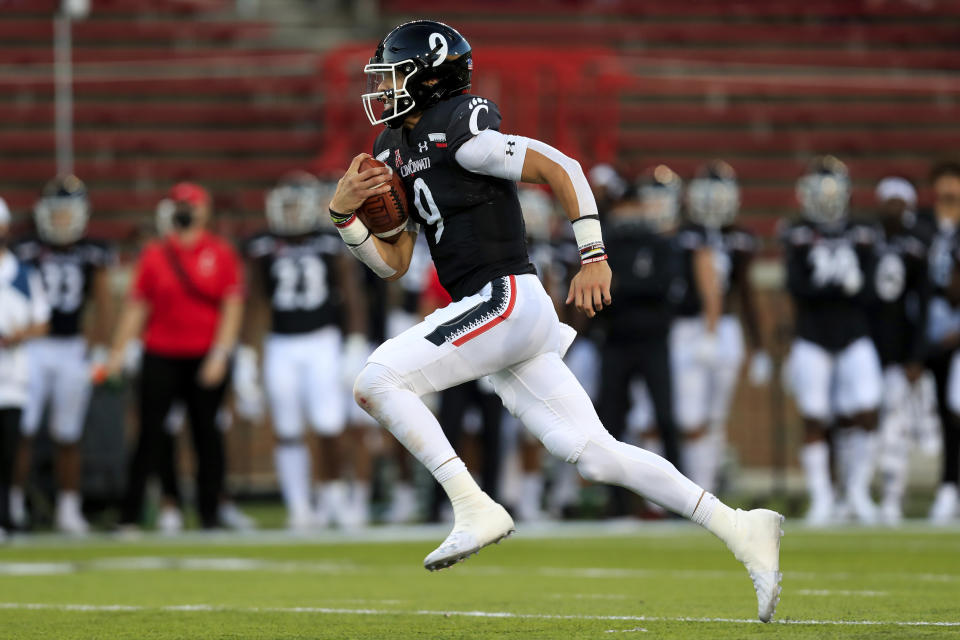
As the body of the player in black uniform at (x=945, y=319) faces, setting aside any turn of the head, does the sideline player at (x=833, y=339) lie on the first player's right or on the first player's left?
on the first player's right

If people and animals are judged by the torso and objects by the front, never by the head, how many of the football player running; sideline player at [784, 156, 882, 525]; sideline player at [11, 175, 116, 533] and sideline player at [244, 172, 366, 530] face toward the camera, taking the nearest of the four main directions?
3

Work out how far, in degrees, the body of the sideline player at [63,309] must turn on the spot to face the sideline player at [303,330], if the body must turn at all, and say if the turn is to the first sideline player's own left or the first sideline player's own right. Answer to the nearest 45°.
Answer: approximately 90° to the first sideline player's own left

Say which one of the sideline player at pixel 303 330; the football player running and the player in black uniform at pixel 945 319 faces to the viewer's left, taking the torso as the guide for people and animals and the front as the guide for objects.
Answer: the football player running

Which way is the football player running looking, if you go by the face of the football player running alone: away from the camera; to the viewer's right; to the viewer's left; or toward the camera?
to the viewer's left

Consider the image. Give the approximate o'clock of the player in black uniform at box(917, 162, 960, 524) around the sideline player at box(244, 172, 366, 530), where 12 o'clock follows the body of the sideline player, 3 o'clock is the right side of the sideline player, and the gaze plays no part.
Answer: The player in black uniform is roughly at 9 o'clock from the sideline player.

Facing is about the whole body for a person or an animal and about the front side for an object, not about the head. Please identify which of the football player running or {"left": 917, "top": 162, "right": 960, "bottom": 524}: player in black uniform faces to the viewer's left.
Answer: the football player running

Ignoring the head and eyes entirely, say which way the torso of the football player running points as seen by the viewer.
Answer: to the viewer's left

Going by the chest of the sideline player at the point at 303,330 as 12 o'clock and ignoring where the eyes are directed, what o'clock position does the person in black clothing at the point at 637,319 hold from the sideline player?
The person in black clothing is roughly at 9 o'clock from the sideline player.

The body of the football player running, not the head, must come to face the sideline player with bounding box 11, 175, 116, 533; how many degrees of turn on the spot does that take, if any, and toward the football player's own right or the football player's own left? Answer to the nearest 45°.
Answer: approximately 45° to the football player's own right
